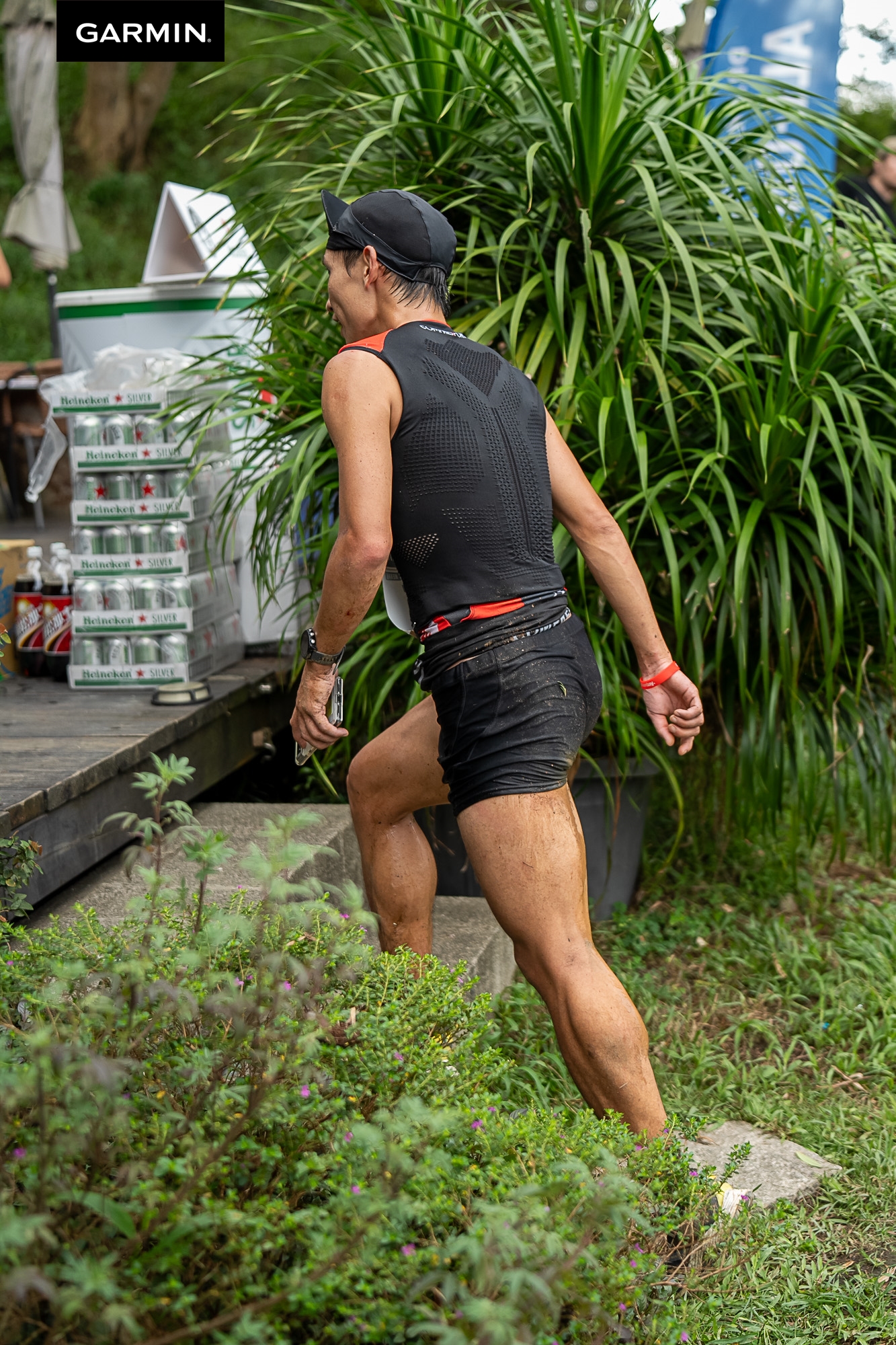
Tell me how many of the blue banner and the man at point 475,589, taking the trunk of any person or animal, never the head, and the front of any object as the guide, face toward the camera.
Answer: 1

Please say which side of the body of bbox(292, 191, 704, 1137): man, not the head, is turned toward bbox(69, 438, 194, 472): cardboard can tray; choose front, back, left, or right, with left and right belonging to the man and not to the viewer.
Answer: front

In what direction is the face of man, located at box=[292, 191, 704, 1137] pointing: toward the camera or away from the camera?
away from the camera

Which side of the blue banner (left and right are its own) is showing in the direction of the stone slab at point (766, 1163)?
front

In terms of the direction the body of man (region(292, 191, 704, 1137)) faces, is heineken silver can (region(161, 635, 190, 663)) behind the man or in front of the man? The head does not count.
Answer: in front

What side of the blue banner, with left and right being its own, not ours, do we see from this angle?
front

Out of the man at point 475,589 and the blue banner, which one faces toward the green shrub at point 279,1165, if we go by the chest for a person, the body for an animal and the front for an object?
the blue banner

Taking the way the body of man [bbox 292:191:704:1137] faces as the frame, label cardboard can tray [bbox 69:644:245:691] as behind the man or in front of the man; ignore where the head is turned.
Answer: in front

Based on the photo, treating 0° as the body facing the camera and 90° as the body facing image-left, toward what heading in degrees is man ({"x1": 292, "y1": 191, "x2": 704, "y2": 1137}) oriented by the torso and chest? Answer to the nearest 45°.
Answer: approximately 135°
